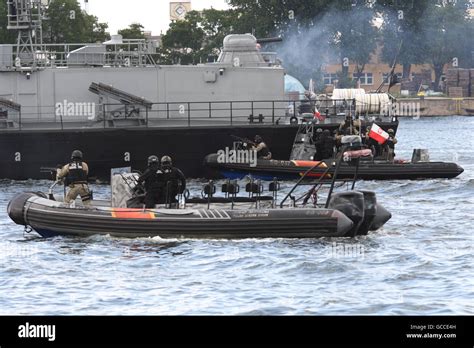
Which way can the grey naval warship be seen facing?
to the viewer's left

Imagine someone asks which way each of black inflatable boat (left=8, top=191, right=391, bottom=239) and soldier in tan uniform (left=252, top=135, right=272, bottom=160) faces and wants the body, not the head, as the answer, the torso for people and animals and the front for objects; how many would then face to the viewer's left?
2

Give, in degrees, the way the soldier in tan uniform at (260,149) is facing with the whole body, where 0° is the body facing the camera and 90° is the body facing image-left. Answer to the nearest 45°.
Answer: approximately 90°

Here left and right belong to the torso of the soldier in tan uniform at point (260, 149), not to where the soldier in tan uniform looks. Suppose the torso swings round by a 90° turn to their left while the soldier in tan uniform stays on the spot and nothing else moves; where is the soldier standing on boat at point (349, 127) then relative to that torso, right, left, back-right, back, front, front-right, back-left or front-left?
left

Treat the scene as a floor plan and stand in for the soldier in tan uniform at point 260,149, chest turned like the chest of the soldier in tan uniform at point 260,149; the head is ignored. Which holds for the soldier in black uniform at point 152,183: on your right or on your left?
on your left

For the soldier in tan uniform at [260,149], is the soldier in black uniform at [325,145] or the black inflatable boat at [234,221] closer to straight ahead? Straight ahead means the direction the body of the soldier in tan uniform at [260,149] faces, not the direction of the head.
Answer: the black inflatable boat

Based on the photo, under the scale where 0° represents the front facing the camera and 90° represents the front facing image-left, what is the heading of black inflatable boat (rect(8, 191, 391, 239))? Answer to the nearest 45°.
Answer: approximately 90°

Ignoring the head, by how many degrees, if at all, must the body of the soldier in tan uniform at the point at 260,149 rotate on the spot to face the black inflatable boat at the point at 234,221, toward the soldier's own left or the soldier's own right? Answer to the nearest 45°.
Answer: approximately 90° to the soldier's own left
